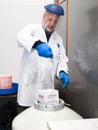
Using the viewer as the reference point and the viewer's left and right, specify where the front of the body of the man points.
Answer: facing the viewer and to the right of the viewer

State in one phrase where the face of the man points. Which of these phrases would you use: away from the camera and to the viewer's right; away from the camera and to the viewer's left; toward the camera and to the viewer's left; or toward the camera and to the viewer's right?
toward the camera and to the viewer's right
